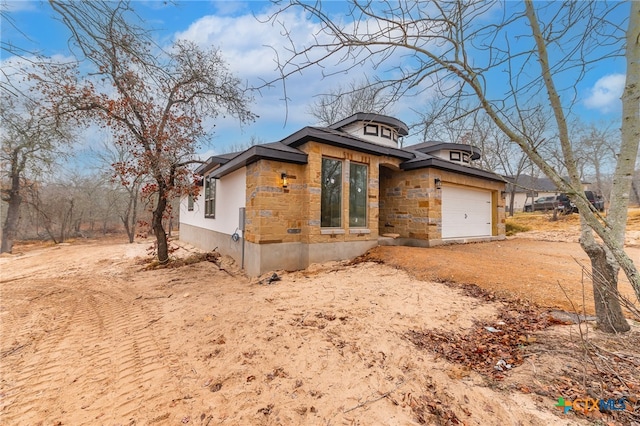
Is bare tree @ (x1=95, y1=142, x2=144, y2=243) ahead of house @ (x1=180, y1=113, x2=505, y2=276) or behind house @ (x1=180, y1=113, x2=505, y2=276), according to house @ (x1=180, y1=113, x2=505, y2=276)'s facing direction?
behind

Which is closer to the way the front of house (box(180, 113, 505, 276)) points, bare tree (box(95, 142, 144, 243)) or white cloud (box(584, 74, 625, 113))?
the white cloud

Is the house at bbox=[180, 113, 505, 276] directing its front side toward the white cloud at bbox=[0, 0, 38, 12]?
no

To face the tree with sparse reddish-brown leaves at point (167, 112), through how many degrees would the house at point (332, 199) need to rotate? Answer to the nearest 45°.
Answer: approximately 135° to its right

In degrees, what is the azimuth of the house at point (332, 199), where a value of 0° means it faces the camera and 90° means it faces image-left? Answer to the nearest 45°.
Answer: approximately 315°

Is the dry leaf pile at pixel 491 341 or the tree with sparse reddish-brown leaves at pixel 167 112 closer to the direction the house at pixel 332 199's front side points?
the dry leaf pile
